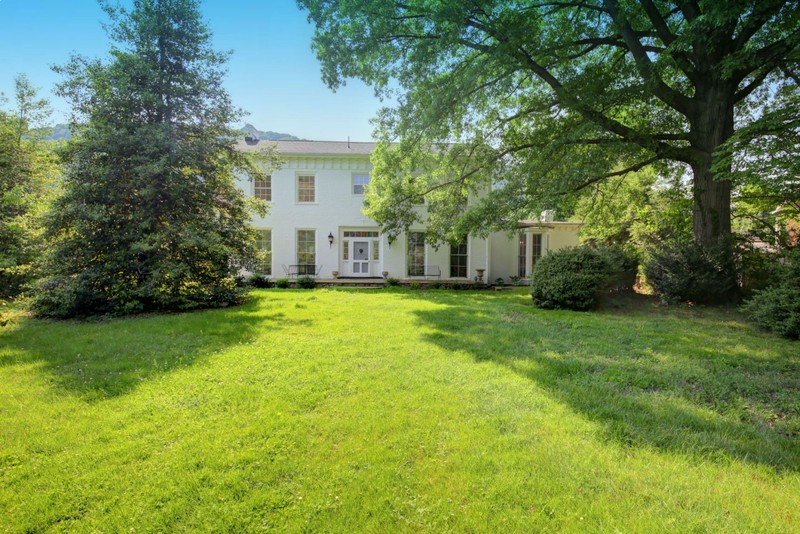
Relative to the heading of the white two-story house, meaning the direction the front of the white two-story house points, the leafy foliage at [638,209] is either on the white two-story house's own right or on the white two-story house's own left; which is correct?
on the white two-story house's own left

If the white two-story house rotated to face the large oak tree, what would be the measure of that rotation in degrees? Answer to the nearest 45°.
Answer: approximately 45° to its left

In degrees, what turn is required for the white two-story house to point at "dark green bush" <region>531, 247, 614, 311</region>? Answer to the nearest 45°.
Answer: approximately 45° to its left

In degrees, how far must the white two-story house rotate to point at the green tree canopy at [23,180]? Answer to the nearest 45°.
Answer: approximately 45° to its right

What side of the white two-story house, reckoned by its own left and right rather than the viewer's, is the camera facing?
front

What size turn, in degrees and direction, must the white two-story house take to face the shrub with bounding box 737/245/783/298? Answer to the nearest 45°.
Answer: approximately 45° to its left

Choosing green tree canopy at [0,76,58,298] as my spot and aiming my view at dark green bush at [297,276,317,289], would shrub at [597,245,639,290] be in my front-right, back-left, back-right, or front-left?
front-right

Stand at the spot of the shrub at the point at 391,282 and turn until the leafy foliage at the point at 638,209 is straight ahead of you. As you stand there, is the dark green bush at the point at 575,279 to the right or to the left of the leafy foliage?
right

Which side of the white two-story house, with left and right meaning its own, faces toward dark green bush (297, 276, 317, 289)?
front

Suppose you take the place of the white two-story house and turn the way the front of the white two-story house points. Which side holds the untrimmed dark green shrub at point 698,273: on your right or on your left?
on your left

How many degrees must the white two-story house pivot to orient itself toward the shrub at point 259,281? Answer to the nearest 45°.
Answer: approximately 45° to its right

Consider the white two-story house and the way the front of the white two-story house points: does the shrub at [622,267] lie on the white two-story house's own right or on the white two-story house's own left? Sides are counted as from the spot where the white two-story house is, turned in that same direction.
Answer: on the white two-story house's own left
